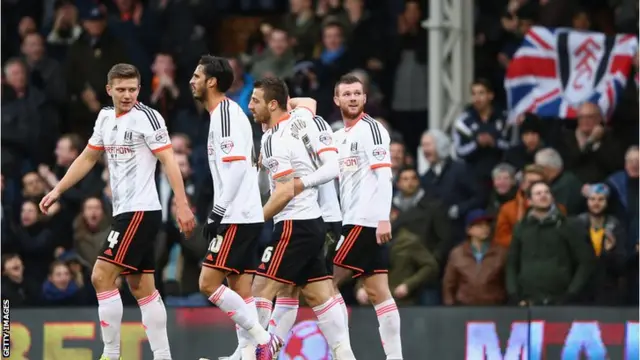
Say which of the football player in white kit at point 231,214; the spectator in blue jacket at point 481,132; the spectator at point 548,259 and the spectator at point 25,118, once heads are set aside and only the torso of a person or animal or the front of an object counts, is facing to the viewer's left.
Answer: the football player in white kit

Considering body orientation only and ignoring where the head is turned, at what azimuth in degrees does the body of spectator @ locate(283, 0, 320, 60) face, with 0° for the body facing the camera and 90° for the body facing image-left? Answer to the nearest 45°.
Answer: approximately 0°

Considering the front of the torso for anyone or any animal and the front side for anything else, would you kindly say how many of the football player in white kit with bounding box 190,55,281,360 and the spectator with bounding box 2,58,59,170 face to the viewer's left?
1

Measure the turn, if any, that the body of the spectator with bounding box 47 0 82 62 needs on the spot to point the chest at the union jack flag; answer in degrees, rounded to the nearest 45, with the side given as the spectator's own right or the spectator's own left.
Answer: approximately 45° to the spectator's own left

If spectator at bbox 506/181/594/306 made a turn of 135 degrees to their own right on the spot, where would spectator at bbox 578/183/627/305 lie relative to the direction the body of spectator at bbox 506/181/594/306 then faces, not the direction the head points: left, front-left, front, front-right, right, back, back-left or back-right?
right

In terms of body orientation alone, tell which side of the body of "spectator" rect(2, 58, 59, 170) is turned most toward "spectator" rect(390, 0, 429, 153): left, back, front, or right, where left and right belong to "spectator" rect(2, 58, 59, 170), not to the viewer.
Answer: left
